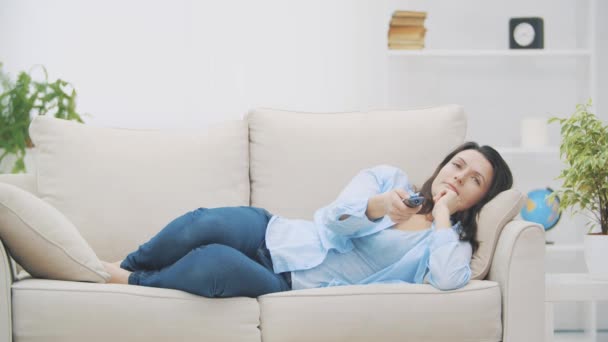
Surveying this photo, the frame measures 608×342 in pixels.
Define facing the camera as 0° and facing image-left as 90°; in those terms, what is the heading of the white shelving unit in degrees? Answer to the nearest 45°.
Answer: approximately 0°

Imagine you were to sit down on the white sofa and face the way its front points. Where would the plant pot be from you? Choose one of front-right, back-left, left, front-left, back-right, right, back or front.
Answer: left

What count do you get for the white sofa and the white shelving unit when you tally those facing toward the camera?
2

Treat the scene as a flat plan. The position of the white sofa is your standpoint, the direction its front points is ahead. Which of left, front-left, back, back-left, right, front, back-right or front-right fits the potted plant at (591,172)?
left

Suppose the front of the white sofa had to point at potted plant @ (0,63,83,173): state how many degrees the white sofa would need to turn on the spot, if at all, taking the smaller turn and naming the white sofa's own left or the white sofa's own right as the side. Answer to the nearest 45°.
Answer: approximately 135° to the white sofa's own right

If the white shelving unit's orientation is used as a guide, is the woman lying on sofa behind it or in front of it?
in front
